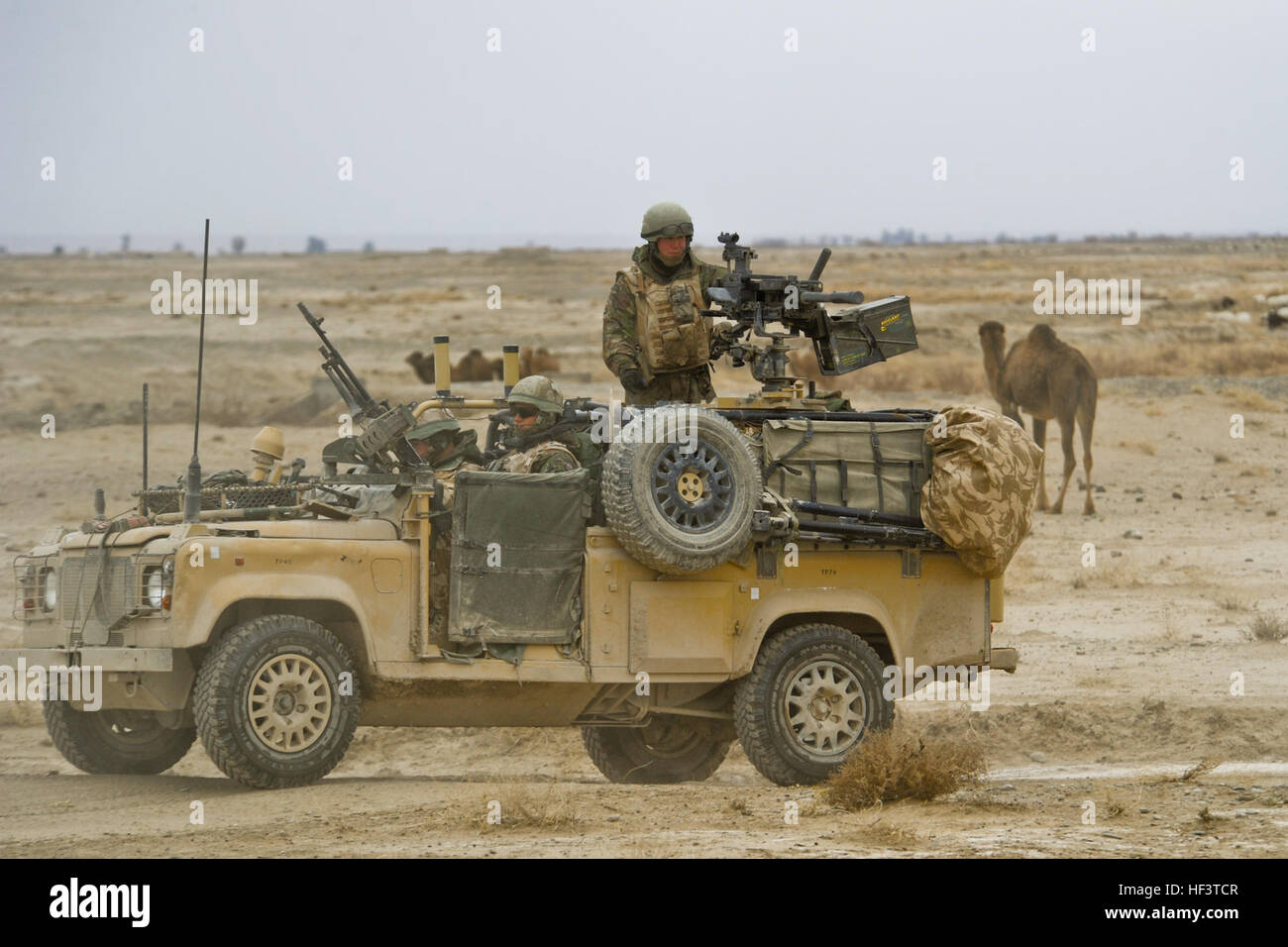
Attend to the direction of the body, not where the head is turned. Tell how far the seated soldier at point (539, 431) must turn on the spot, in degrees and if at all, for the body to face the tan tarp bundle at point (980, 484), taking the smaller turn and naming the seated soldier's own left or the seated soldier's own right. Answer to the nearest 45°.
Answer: approximately 135° to the seated soldier's own left

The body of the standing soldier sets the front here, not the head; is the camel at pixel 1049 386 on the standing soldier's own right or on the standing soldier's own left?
on the standing soldier's own left

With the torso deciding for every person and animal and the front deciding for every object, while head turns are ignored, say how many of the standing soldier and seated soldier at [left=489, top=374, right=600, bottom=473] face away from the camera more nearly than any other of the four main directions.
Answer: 0

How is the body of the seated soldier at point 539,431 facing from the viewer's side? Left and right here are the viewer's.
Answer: facing the viewer and to the left of the viewer

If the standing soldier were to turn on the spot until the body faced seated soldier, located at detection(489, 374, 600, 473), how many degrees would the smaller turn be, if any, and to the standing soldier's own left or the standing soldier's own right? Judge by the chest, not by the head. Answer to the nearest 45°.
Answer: approximately 90° to the standing soldier's own right

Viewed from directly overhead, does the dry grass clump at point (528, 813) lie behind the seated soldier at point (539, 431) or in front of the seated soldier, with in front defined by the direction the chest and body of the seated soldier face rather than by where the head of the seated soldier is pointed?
in front

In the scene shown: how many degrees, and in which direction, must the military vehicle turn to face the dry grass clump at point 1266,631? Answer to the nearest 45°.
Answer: approximately 180°

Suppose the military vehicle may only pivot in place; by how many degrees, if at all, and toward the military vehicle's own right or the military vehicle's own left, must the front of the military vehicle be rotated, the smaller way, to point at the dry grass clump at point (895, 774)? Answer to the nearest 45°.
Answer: approximately 135° to the military vehicle's own left

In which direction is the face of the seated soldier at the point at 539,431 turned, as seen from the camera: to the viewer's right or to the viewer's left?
to the viewer's left

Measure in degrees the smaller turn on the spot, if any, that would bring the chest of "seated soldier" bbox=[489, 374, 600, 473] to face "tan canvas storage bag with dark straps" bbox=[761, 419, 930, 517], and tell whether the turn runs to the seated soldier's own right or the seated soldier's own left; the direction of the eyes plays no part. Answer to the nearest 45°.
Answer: approximately 135° to the seated soldier's own left

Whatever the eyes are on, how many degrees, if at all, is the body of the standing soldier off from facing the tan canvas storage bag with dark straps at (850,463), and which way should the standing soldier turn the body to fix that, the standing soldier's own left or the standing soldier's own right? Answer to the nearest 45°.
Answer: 0° — they already face it

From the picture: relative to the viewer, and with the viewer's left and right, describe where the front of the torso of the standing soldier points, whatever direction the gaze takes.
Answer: facing the viewer and to the right of the viewer

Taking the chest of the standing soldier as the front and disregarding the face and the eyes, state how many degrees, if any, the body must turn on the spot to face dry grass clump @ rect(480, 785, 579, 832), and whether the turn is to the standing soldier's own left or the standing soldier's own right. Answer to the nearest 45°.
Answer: approximately 45° to the standing soldier's own right

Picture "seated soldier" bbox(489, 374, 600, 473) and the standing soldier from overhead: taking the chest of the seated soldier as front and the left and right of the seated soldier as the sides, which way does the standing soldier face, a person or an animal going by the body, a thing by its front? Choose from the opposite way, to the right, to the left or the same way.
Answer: to the left

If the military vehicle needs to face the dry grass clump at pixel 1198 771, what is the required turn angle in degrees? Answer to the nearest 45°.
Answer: approximately 135° to its left
